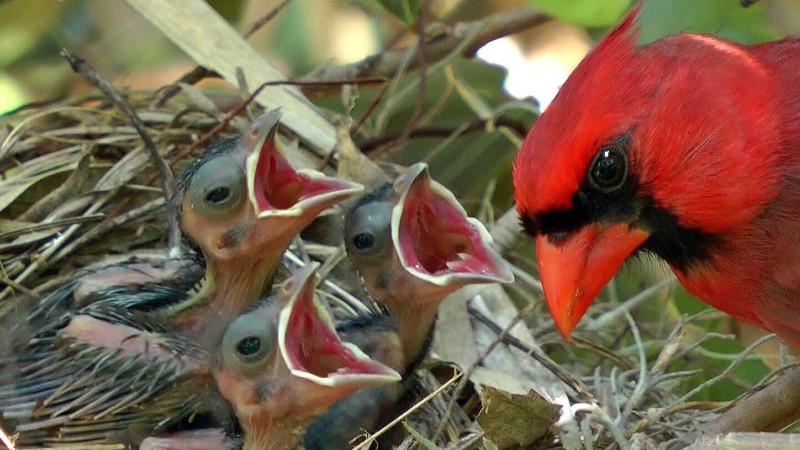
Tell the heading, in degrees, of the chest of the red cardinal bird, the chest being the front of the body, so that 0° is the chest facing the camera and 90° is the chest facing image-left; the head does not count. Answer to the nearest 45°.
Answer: approximately 90°

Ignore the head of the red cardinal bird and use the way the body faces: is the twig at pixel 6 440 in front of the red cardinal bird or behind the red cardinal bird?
in front

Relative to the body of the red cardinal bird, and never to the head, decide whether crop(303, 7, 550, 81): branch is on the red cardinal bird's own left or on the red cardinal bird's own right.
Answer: on the red cardinal bird's own right

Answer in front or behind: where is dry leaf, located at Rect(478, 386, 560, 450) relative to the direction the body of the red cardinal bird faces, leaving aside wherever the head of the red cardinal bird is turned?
in front
